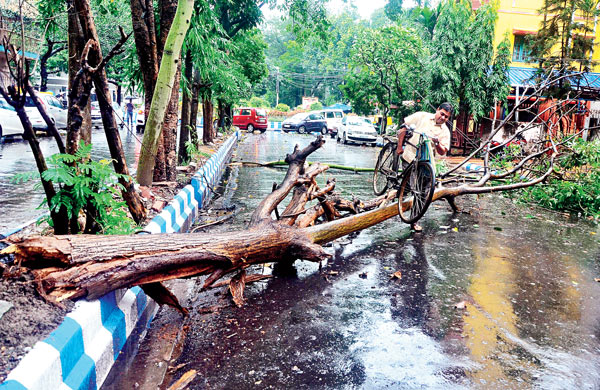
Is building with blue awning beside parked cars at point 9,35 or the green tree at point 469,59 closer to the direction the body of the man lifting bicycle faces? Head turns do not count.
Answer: the building with blue awning beside parked cars

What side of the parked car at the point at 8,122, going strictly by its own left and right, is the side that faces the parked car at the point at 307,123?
left

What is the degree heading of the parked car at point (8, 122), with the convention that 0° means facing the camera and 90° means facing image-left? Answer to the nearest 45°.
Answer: approximately 315°

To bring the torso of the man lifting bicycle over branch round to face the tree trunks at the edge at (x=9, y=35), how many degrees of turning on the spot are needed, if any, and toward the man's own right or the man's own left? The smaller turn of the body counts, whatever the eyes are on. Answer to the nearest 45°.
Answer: approximately 90° to the man's own right

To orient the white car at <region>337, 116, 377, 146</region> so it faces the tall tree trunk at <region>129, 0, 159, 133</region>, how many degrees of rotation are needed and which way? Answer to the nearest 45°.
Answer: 0° — it already faces it
